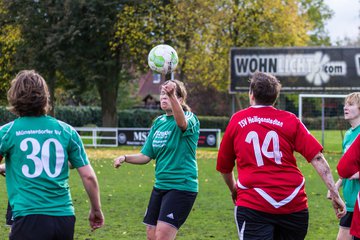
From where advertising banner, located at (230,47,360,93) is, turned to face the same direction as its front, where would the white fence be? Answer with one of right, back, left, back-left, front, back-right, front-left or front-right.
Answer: right

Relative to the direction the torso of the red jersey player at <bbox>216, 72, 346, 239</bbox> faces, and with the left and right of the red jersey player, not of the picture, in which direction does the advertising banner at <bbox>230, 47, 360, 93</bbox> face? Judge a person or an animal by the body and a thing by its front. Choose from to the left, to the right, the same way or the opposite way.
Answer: the opposite way

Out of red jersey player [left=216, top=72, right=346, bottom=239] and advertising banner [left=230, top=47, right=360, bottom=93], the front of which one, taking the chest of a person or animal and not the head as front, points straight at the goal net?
the red jersey player

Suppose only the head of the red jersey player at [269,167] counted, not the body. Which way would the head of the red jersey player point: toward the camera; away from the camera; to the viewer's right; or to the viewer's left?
away from the camera

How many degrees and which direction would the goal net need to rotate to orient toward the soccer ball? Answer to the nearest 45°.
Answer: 0° — it already faces it

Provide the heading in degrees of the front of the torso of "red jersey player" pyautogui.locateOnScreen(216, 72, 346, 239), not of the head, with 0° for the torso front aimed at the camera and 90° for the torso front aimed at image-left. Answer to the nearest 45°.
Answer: approximately 180°

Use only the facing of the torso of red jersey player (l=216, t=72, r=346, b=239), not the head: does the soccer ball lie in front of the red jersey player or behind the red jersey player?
in front

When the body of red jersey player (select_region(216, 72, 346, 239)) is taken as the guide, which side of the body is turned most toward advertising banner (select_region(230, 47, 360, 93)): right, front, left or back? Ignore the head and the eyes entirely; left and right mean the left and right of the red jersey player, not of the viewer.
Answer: front

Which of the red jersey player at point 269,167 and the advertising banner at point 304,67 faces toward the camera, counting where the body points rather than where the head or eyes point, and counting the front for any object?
the advertising banner

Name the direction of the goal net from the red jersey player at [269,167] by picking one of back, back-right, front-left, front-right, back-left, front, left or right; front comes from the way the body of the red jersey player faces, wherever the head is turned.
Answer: front

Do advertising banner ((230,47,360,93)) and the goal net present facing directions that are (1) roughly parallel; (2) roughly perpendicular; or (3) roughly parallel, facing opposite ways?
roughly parallel

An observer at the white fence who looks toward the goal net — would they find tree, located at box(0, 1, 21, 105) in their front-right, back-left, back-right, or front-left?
back-left

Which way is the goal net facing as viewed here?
toward the camera

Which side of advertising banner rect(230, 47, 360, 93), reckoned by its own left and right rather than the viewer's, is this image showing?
front

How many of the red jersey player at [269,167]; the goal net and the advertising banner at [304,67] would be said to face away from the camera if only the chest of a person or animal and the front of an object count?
1

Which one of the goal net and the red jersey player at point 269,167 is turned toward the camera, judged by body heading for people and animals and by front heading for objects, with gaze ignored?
the goal net
